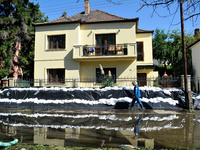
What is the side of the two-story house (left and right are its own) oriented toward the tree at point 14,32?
right

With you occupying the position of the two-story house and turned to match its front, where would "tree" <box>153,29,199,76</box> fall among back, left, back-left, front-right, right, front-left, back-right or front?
back-left

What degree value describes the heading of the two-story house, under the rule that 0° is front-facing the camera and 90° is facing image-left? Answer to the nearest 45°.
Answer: approximately 0°
